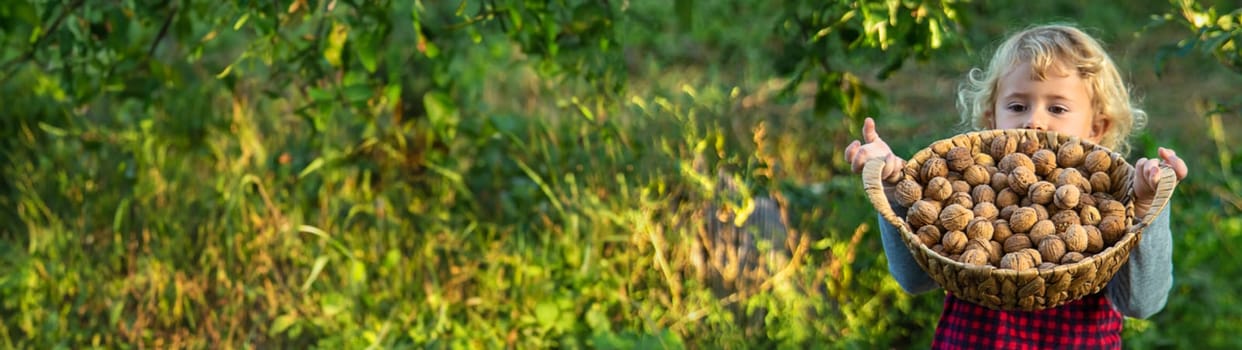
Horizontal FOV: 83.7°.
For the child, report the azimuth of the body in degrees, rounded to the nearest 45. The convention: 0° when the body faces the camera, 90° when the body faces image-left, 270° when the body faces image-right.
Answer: approximately 0°
